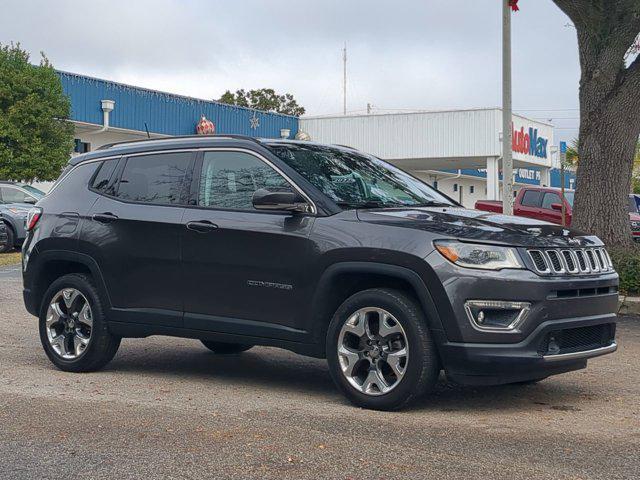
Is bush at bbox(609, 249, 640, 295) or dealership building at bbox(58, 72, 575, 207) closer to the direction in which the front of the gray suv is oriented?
the bush

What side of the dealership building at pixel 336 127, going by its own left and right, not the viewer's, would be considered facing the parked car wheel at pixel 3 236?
right

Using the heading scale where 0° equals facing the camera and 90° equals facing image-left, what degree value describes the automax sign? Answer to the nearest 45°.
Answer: approximately 315°

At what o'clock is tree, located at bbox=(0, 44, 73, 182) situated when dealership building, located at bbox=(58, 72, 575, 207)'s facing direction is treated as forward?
The tree is roughly at 3 o'clock from the dealership building.
